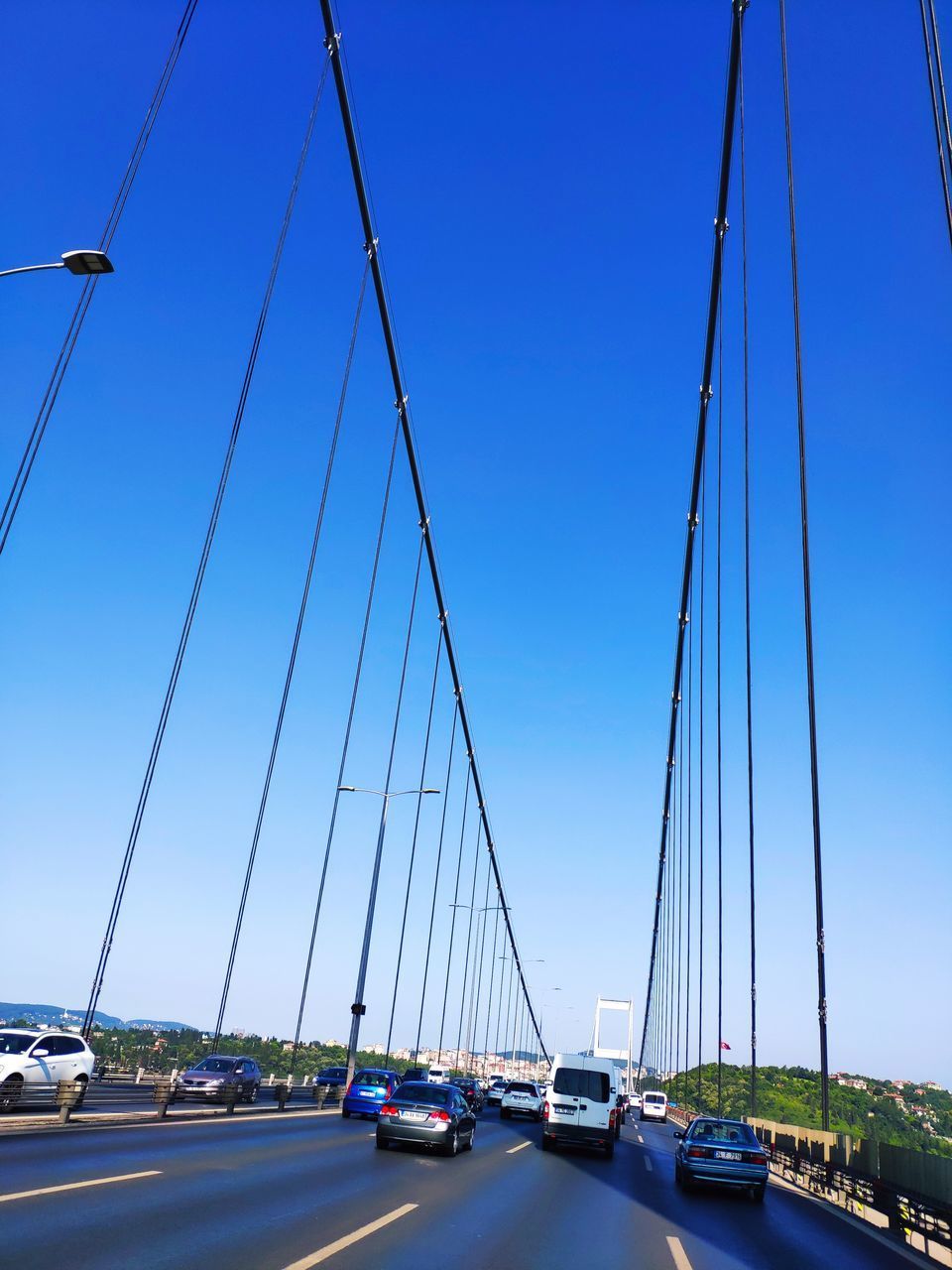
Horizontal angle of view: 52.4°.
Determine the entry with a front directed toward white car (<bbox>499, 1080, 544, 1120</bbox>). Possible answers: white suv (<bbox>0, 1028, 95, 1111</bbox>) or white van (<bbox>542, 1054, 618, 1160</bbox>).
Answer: the white van

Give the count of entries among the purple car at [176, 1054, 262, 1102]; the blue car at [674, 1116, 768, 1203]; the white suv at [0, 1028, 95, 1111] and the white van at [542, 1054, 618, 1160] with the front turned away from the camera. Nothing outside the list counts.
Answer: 2

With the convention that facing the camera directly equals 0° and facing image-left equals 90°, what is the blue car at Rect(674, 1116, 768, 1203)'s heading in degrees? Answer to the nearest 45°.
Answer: approximately 180°

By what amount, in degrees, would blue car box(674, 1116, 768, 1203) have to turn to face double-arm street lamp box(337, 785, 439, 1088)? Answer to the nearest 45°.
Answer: approximately 45° to its left

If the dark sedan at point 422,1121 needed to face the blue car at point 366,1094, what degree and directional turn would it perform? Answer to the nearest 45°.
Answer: approximately 45° to its left

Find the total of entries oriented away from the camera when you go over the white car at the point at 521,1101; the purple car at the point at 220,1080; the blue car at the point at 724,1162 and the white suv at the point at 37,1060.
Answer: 2

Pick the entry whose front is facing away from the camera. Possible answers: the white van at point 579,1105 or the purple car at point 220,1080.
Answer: the white van

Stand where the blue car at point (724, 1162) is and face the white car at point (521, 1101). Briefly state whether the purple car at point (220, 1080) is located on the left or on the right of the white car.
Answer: left

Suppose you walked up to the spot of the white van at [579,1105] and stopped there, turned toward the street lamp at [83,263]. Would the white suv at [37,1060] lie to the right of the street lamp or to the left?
right

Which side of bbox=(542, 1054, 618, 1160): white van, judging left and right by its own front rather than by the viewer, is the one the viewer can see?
back

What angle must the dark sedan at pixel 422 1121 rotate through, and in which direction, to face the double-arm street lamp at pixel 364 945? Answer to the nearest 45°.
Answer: approximately 45° to its left

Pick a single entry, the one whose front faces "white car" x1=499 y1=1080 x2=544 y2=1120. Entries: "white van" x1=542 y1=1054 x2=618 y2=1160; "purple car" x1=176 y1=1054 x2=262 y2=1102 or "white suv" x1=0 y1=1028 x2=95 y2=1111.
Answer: the white van

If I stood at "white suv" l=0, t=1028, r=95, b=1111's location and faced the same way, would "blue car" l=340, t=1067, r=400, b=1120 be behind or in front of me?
behind

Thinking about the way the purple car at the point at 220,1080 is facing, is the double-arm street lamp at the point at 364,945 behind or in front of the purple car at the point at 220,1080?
behind

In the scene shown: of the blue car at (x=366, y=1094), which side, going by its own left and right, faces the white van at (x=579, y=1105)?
right

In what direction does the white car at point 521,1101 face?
away from the camera

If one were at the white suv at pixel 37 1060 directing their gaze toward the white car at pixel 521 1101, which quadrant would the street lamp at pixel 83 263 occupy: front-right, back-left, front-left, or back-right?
back-right
